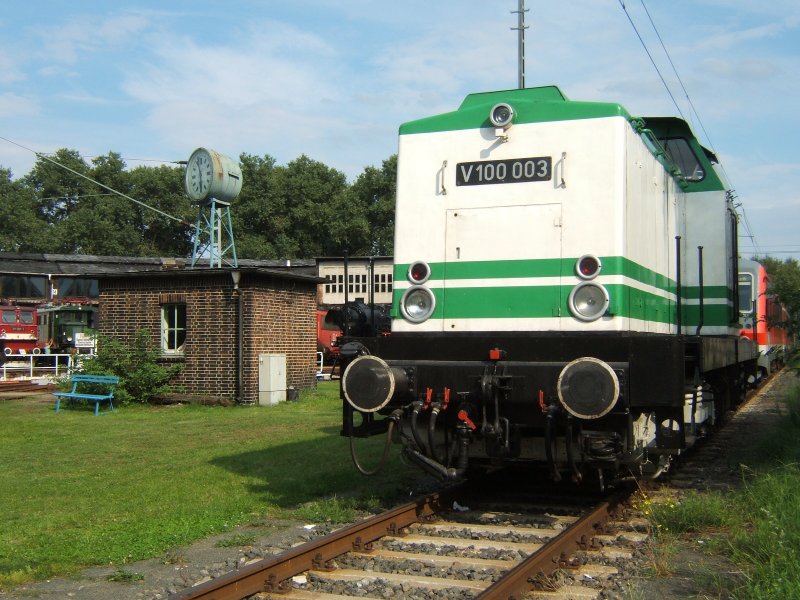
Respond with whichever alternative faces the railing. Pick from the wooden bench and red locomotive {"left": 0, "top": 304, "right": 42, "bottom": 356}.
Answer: the red locomotive

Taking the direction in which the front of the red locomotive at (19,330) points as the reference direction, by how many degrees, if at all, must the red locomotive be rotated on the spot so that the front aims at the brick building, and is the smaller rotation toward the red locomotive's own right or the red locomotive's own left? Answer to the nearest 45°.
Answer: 0° — it already faces it

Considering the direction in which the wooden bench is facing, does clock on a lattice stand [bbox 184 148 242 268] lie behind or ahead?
behind

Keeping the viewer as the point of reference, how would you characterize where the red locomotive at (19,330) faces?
facing the viewer

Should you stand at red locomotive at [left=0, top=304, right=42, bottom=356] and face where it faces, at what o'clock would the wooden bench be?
The wooden bench is roughly at 12 o'clock from the red locomotive.

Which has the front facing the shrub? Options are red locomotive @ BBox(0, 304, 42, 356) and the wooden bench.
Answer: the red locomotive

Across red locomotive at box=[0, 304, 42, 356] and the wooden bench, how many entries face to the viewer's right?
0

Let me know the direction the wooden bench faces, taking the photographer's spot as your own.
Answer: facing the viewer and to the left of the viewer

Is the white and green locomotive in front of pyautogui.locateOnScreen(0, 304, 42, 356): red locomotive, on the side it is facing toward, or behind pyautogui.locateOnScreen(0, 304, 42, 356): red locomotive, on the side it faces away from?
in front
